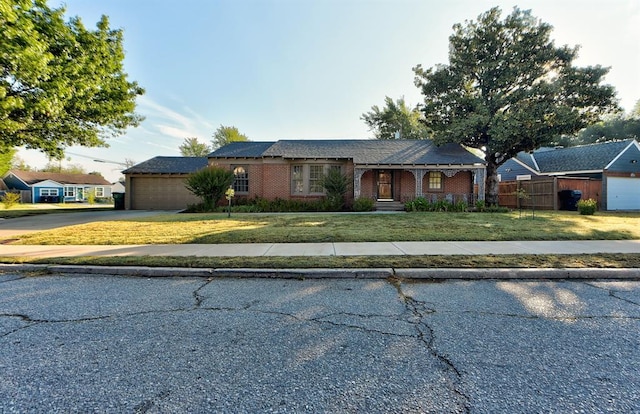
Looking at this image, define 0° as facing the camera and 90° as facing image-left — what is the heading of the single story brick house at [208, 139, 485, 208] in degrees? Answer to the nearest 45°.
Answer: approximately 0°

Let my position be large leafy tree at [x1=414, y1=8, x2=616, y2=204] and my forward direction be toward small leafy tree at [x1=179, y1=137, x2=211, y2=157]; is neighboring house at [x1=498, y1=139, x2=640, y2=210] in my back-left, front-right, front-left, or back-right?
back-right

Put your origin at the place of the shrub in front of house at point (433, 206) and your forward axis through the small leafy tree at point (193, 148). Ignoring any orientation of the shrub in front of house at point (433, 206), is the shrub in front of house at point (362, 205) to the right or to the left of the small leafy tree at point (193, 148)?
left

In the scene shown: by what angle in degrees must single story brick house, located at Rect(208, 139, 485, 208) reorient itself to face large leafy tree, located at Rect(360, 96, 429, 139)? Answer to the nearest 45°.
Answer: approximately 180°

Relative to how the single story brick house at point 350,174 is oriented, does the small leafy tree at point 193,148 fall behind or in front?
behind

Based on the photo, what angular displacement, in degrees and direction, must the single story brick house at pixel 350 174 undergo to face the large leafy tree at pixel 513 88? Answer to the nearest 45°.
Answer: approximately 90° to its left

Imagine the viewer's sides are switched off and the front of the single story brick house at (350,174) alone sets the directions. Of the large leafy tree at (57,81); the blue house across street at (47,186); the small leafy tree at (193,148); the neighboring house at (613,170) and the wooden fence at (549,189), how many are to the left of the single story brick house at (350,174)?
2

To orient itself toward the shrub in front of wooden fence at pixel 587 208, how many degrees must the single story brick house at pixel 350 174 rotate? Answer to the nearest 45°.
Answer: approximately 90° to its left

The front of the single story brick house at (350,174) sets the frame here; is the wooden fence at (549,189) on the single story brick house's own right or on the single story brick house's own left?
on the single story brick house's own left

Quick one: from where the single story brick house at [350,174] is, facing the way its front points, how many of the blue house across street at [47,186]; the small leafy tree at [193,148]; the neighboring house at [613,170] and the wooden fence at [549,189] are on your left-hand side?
2

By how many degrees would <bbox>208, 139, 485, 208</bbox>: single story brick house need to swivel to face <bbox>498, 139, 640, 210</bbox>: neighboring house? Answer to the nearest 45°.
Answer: approximately 90° to its left

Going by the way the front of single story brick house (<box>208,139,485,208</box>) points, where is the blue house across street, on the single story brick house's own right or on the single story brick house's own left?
on the single story brick house's own right

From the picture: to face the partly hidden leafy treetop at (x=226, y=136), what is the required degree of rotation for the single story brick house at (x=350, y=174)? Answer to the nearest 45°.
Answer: approximately 135° to its right

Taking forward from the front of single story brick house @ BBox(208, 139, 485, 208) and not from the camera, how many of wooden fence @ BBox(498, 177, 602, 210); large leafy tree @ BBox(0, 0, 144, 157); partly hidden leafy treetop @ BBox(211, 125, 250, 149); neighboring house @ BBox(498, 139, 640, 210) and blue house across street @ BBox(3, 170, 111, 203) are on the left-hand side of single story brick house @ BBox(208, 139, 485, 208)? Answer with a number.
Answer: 2

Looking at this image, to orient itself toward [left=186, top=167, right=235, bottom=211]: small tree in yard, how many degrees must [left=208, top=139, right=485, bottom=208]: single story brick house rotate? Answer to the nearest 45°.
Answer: approximately 45° to its right
